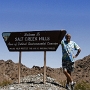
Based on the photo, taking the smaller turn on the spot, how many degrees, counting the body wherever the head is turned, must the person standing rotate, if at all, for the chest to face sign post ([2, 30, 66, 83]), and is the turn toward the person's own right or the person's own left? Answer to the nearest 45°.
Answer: approximately 135° to the person's own right

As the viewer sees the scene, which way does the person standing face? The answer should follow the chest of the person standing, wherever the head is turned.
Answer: toward the camera
